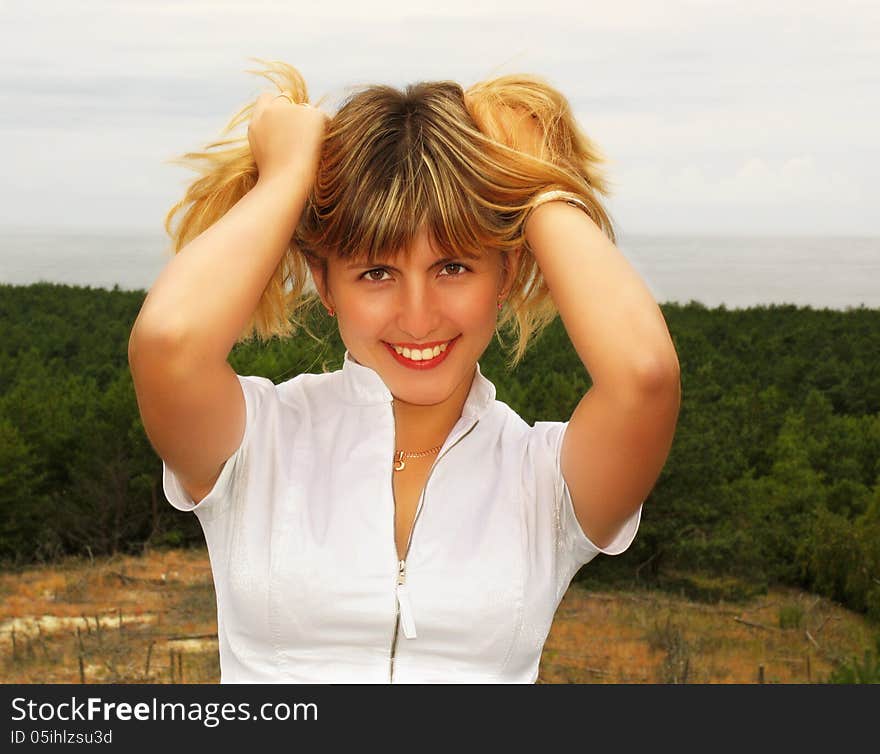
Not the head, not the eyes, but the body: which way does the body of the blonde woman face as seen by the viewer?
toward the camera

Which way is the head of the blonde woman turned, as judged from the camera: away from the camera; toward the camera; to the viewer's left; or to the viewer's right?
toward the camera
